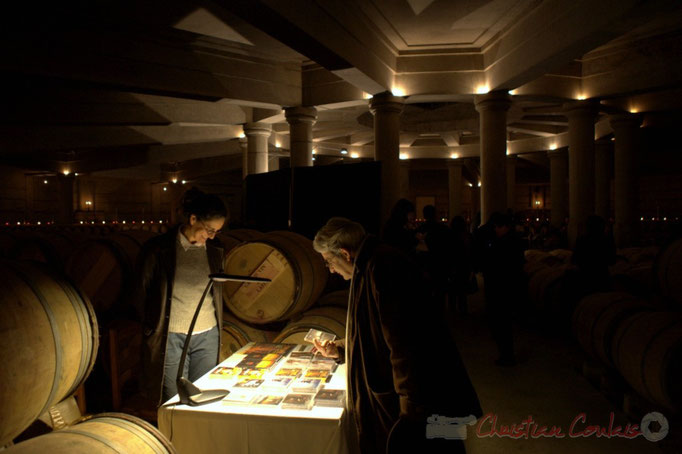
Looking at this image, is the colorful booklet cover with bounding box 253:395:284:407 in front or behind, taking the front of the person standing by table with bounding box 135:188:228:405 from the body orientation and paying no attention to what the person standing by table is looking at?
in front

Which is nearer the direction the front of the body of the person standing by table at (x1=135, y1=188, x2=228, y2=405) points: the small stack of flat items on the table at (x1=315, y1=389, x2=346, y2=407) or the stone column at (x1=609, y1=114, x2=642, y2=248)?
the small stack of flat items on the table

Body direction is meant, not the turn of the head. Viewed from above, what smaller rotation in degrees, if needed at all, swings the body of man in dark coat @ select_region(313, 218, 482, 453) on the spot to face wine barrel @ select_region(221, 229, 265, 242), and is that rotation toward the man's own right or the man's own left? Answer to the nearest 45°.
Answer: approximately 45° to the man's own right

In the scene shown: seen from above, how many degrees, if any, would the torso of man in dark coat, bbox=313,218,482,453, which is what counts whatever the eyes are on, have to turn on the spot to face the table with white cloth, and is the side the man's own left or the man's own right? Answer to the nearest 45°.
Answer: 0° — they already face it

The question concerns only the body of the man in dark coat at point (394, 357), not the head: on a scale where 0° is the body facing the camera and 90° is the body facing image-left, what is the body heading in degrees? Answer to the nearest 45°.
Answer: approximately 90°

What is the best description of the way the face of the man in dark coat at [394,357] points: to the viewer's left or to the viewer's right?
to the viewer's left

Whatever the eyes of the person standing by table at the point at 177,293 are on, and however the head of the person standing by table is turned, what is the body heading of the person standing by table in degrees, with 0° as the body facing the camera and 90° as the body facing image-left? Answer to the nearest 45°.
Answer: approximately 315°

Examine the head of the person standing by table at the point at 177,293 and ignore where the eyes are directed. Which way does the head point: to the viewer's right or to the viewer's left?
to the viewer's right

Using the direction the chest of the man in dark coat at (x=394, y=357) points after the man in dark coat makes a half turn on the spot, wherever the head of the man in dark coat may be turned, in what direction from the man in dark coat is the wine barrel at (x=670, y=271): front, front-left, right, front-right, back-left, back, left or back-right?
front-left

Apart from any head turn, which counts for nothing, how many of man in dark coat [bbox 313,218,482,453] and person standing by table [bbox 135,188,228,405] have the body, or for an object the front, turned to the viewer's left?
1

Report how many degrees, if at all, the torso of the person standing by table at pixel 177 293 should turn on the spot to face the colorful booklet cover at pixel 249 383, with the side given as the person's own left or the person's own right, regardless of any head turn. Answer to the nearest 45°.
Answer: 0° — they already face it
